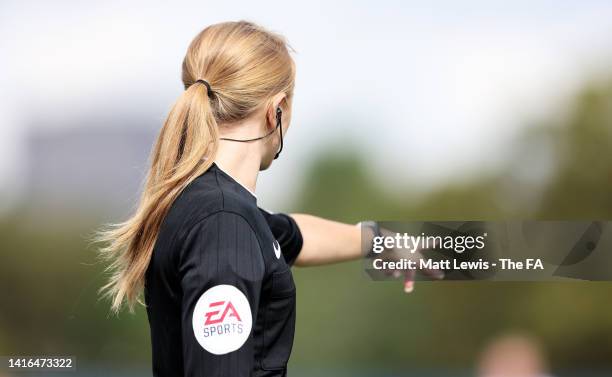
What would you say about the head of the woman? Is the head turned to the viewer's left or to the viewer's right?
to the viewer's right

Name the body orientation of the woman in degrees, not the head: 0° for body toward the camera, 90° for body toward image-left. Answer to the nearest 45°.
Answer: approximately 270°
